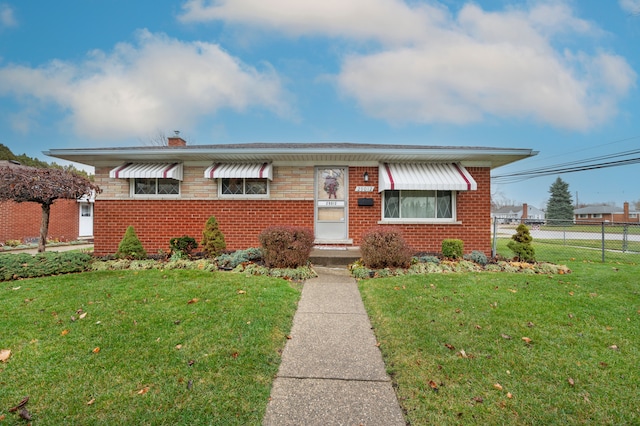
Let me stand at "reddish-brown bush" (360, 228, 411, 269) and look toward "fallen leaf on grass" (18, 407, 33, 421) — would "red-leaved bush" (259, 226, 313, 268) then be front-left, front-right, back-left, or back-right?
front-right

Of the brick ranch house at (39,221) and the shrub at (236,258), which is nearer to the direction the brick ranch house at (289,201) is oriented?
the shrub

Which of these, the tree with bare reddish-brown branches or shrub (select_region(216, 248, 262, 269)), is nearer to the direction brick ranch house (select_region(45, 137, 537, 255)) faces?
the shrub

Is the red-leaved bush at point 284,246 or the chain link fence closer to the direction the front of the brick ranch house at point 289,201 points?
the red-leaved bush

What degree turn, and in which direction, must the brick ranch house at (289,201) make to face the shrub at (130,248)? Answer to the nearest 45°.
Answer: approximately 90° to its right

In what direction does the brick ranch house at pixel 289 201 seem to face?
toward the camera

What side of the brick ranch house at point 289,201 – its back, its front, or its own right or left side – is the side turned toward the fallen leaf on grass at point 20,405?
front

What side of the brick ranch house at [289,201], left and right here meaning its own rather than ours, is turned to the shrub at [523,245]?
left

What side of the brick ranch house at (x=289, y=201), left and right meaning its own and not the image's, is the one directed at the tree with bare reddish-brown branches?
right

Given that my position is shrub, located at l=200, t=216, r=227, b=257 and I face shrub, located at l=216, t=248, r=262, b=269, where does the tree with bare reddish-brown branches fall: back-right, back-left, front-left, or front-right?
back-right

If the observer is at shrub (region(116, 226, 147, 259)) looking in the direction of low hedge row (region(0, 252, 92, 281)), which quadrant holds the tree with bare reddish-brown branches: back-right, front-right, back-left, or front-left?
front-right

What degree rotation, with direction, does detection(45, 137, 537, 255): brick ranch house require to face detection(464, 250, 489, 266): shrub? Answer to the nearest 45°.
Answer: approximately 90° to its left
